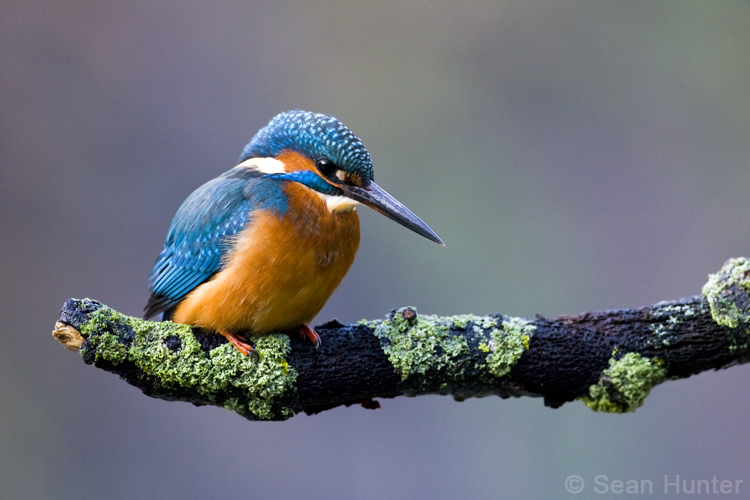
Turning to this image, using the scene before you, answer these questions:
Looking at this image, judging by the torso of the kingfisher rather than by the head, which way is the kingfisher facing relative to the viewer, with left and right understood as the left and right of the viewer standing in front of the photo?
facing the viewer and to the right of the viewer

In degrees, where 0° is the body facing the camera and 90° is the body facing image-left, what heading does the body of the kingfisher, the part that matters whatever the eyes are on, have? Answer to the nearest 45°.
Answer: approximately 315°
